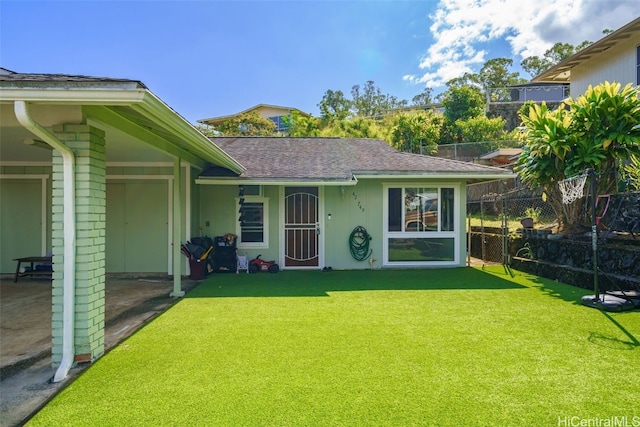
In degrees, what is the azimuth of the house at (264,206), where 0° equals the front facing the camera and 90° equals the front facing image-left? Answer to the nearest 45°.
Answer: approximately 0°

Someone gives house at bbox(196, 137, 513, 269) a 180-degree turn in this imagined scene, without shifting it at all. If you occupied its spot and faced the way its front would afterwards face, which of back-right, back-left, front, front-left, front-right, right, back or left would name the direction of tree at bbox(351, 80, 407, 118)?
front

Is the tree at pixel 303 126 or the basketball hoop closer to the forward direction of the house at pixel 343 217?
the basketball hoop

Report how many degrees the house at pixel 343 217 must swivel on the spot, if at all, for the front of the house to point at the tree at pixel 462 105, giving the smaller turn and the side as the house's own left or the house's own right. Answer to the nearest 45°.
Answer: approximately 135° to the house's own left

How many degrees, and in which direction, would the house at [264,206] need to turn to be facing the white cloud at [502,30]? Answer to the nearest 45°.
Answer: approximately 135° to its left

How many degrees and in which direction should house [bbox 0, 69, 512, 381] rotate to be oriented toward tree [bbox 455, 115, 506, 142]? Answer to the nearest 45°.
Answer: approximately 135° to its left

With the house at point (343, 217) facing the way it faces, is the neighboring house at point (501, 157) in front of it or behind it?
behind

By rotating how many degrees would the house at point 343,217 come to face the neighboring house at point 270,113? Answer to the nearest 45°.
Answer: approximately 180°

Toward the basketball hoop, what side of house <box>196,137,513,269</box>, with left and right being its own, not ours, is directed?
left

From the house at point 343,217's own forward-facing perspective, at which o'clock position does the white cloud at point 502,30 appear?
The white cloud is roughly at 7 o'clock from the house.

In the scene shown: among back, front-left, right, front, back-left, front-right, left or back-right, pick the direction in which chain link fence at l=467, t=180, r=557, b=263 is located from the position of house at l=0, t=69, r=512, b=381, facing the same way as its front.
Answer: left

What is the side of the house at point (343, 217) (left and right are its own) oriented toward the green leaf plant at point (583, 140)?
left
